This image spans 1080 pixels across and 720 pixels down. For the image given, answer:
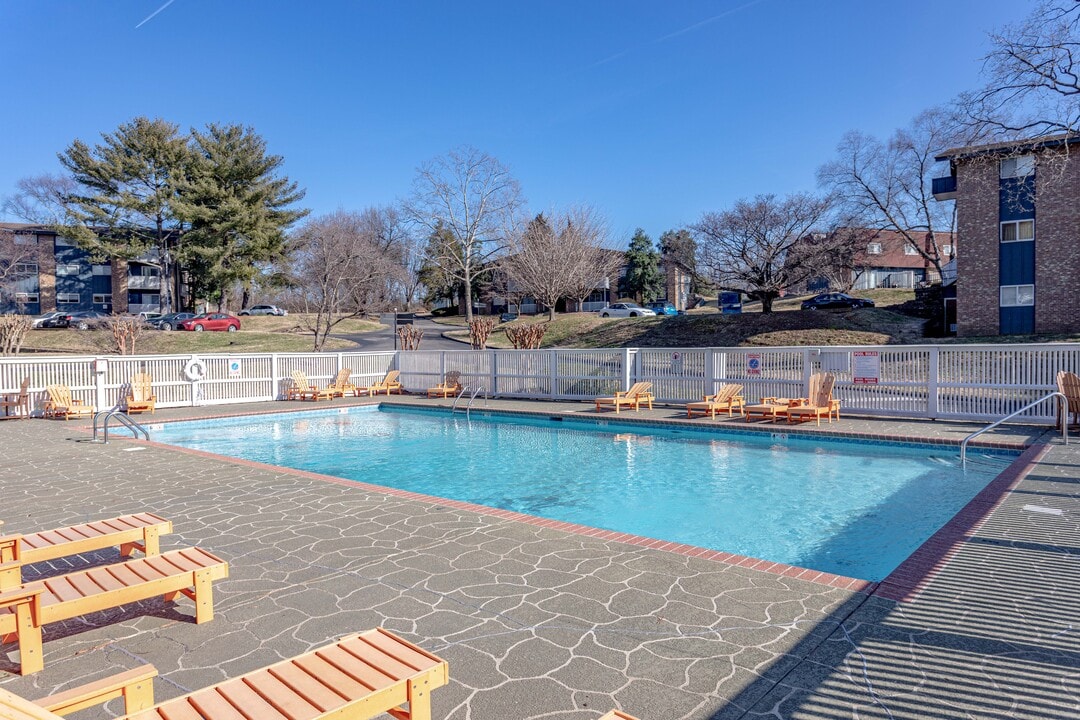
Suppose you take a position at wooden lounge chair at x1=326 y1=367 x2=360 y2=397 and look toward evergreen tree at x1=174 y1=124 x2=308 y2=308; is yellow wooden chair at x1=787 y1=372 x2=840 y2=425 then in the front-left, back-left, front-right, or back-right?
back-right

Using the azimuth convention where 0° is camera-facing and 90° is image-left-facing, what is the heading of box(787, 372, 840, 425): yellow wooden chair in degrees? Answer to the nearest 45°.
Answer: approximately 45°

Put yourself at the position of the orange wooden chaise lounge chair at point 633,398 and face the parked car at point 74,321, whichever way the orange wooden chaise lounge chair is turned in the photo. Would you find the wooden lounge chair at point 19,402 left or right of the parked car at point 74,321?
left

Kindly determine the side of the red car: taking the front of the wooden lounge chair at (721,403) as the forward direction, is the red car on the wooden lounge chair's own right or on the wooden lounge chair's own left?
on the wooden lounge chair's own right

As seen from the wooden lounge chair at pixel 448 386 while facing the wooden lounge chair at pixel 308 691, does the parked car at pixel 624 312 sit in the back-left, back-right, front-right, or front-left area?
back-left

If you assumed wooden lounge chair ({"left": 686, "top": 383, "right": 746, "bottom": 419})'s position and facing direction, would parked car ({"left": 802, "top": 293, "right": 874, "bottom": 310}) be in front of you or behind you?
behind

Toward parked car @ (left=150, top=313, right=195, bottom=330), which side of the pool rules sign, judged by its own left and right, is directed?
right

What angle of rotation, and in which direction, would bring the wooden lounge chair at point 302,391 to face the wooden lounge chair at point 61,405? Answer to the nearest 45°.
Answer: approximately 90° to its right
